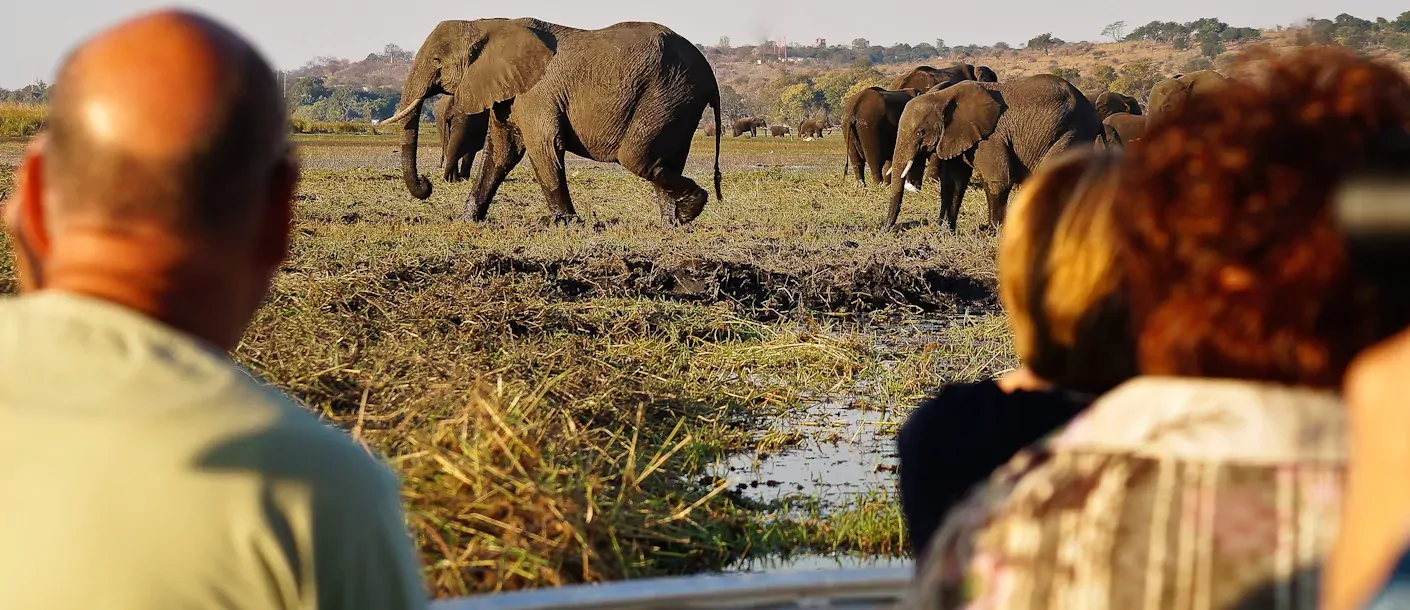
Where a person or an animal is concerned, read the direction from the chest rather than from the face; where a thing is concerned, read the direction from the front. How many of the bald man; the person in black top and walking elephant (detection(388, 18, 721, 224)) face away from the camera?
2

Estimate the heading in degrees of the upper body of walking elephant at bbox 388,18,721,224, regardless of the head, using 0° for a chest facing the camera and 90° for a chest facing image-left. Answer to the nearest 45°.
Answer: approximately 90°

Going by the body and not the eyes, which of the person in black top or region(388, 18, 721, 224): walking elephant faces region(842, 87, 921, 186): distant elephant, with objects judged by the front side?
the person in black top

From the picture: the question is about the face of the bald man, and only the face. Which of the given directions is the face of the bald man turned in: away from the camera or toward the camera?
away from the camera

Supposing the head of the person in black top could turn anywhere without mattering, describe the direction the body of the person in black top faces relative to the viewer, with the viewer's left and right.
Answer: facing away from the viewer

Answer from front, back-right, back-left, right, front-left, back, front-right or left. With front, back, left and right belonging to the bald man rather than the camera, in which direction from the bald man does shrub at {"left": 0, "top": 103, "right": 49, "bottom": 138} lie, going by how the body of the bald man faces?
front

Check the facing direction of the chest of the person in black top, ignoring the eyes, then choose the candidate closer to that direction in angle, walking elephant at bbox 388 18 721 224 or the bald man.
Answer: the walking elephant

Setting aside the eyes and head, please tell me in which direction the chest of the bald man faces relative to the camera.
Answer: away from the camera

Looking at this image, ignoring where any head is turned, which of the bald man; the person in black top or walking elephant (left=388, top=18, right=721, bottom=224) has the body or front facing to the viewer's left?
the walking elephant

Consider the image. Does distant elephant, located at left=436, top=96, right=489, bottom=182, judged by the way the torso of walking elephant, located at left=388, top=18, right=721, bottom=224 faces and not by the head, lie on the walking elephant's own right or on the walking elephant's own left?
on the walking elephant's own right

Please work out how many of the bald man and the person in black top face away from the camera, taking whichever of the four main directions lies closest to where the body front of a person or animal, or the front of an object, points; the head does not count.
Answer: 2

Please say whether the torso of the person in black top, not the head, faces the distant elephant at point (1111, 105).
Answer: yes

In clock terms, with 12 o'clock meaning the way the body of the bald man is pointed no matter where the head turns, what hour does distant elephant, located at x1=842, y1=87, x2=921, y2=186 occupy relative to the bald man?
The distant elephant is roughly at 1 o'clock from the bald man.

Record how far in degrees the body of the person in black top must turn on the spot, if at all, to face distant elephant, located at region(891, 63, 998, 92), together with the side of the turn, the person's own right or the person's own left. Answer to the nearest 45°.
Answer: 0° — they already face it

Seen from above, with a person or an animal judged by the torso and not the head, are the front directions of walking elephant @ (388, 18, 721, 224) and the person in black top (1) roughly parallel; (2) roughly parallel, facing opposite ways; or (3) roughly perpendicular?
roughly perpendicular

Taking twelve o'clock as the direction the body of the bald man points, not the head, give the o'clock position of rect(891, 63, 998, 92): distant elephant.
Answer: The distant elephant is roughly at 1 o'clock from the bald man.
